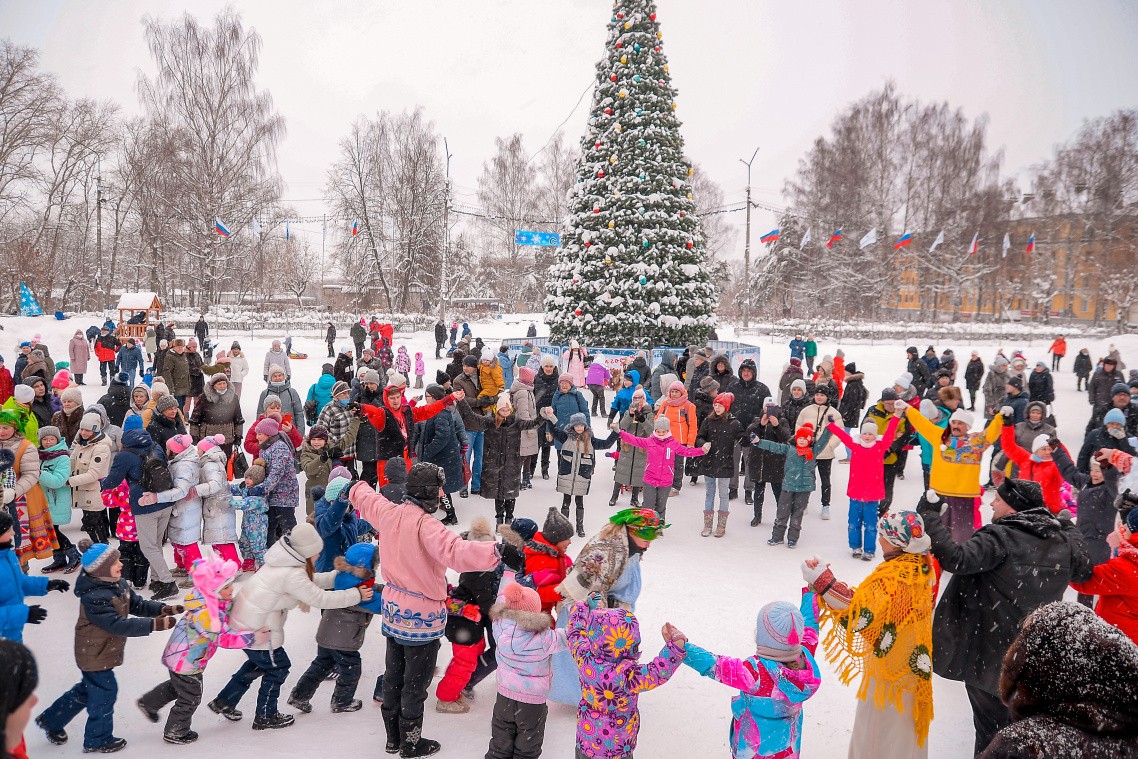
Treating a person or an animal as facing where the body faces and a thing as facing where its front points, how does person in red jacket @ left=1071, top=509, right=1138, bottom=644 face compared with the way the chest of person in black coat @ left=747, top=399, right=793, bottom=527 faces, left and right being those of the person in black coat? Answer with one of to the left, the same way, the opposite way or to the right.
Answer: to the right

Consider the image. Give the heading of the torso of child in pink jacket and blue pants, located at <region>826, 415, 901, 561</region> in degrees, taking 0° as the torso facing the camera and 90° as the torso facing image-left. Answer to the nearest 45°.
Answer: approximately 0°

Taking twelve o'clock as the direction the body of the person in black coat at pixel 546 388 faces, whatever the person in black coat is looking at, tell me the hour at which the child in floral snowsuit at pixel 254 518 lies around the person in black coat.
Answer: The child in floral snowsuit is roughly at 1 o'clock from the person in black coat.

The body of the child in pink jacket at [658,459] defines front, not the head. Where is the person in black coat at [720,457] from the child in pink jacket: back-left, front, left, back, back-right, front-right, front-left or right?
back-left

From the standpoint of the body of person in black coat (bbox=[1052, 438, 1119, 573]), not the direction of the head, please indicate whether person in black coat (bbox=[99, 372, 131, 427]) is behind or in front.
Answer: in front

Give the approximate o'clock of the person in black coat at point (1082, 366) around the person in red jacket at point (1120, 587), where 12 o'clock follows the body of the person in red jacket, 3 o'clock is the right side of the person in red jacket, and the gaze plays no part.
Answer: The person in black coat is roughly at 3 o'clock from the person in red jacket.

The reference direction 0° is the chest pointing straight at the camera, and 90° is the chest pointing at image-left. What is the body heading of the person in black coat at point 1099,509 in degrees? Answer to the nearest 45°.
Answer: approximately 45°

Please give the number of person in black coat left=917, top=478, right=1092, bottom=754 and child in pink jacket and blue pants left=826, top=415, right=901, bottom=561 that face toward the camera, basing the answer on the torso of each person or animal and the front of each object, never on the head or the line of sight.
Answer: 1

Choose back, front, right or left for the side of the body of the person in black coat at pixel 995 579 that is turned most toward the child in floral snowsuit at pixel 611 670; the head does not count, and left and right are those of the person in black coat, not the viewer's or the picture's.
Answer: left

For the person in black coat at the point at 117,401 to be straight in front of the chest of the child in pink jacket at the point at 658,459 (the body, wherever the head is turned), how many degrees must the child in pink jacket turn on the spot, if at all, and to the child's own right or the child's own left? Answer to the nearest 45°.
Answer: approximately 90° to the child's own right
